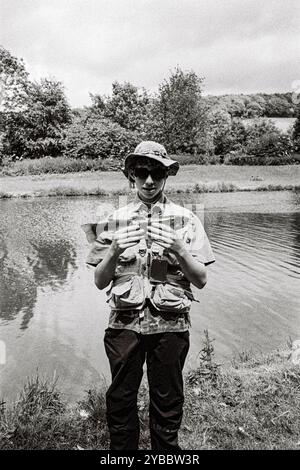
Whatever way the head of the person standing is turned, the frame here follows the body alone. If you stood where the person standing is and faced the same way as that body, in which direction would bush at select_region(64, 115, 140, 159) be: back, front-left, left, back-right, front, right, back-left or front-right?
back

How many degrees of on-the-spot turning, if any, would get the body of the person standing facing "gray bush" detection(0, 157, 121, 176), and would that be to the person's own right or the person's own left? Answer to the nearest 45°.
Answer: approximately 180°

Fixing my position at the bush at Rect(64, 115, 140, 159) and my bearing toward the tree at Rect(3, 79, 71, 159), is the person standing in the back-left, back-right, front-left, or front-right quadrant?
back-left

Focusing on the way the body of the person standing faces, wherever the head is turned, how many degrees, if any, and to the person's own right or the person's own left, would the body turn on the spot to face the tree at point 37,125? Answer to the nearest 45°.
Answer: approximately 180°

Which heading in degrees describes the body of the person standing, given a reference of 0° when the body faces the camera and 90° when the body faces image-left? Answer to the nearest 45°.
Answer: approximately 0°
